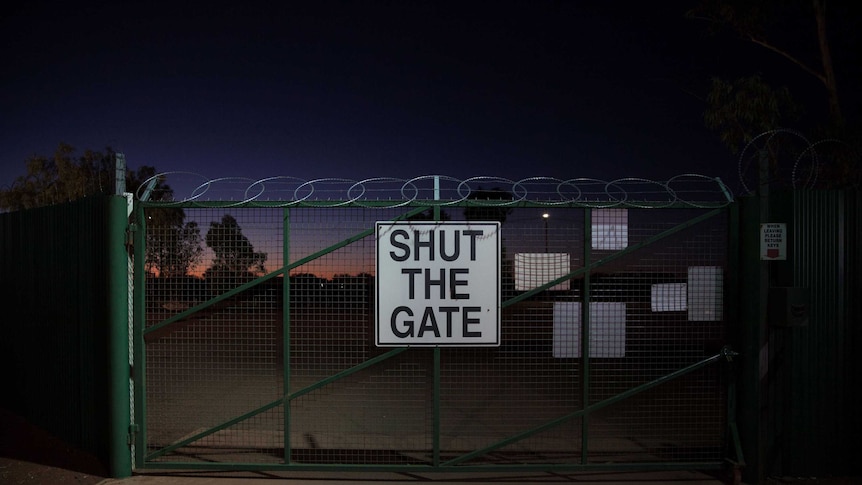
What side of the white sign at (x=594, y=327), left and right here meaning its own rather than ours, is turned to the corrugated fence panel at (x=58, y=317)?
left

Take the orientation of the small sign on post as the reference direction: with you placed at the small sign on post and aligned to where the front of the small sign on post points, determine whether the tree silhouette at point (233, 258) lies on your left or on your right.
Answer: on your right

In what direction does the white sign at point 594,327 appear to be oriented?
away from the camera

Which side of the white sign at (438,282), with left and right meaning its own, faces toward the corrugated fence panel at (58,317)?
right

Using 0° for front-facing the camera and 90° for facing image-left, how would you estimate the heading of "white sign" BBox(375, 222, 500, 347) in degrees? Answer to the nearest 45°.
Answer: approximately 0°

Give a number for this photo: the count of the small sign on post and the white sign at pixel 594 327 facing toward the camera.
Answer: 1

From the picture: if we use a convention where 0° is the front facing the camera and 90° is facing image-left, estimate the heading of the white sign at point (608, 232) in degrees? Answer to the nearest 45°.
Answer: approximately 180°

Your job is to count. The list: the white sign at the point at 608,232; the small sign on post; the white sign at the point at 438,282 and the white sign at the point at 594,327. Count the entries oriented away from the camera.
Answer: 2
